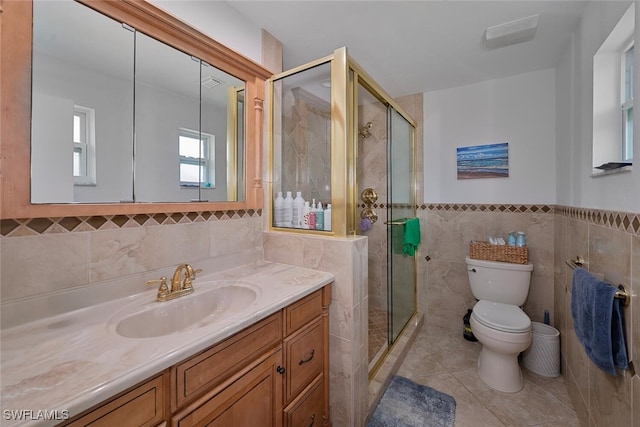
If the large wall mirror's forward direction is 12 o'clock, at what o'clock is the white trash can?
The white trash can is roughly at 11 o'clock from the large wall mirror.

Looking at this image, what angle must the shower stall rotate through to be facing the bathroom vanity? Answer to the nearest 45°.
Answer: approximately 90° to its right

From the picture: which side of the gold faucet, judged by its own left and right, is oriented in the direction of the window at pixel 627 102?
front

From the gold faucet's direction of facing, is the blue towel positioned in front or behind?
in front

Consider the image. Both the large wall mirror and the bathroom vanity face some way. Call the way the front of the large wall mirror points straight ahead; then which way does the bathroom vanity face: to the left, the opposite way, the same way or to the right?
the same way

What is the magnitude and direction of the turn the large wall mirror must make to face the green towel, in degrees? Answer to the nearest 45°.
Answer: approximately 45° to its left

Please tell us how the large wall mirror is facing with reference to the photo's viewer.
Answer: facing the viewer and to the right of the viewer

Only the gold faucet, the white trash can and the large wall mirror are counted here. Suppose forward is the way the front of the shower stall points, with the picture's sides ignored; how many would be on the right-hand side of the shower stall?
2

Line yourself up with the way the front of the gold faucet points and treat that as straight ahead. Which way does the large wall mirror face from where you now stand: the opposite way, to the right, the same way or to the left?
the same way

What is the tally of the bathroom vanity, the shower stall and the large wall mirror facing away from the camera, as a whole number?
0

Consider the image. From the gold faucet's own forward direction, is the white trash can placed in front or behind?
in front

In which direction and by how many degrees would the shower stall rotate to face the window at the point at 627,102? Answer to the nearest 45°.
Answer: approximately 45° to its left

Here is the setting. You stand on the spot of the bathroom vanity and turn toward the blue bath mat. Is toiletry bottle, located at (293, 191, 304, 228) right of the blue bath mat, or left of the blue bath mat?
left
